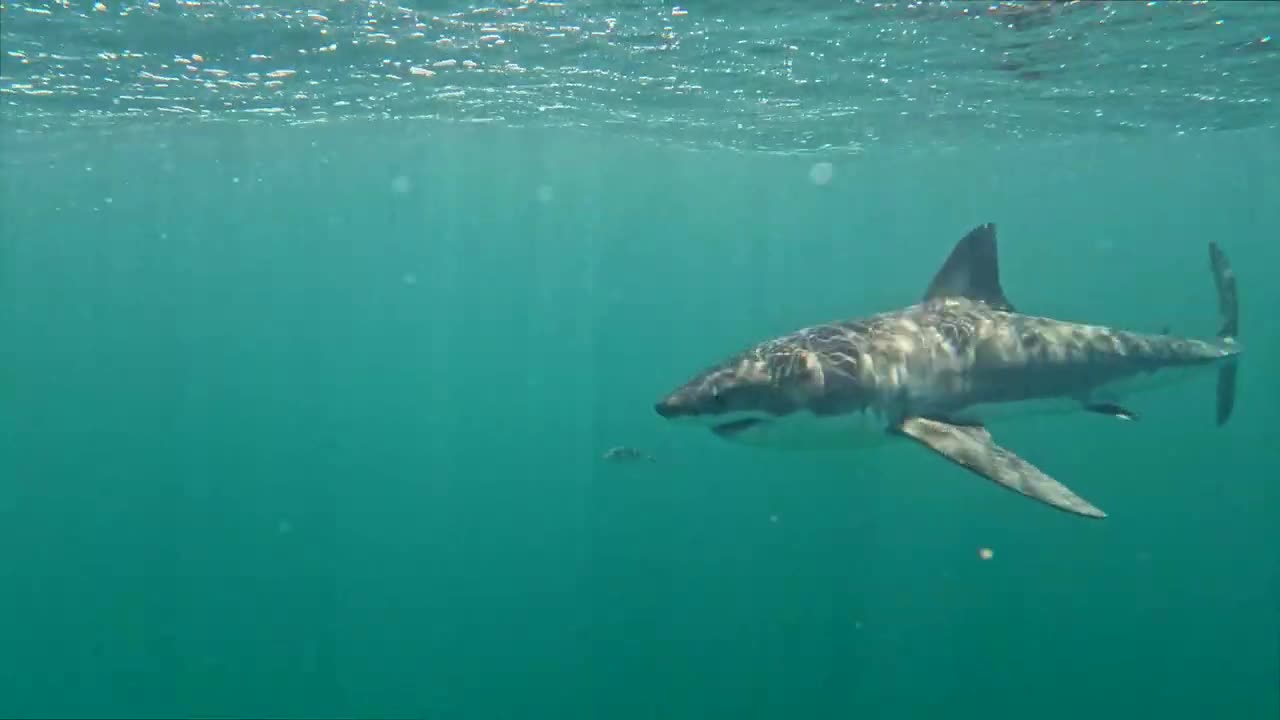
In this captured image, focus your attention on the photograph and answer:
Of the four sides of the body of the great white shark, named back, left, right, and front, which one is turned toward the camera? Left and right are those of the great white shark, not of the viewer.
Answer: left
